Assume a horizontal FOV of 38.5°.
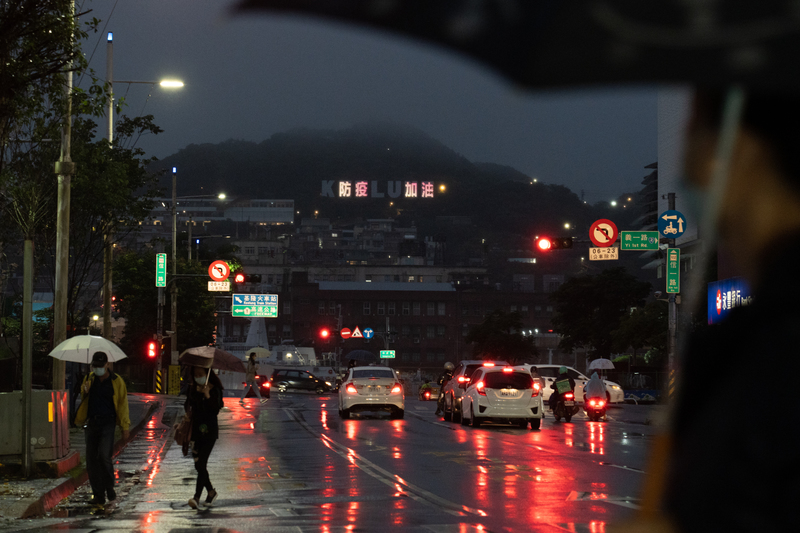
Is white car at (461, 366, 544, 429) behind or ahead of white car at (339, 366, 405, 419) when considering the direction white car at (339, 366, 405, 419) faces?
behind

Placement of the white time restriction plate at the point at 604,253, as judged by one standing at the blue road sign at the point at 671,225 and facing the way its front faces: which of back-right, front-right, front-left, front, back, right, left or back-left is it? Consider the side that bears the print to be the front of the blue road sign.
back-right

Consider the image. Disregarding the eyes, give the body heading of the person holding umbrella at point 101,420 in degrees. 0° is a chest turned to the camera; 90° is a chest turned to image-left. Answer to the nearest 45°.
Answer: approximately 0°

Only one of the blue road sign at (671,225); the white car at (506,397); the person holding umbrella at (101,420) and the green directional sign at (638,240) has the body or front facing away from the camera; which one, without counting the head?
the white car

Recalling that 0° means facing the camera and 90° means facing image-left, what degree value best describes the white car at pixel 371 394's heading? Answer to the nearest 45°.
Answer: approximately 180°

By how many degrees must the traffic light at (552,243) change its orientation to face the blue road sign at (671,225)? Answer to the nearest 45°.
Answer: approximately 45° to its left

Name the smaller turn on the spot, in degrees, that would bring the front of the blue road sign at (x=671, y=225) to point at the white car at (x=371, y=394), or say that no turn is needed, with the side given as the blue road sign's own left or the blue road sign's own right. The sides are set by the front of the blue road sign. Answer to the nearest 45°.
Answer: approximately 90° to the blue road sign's own right

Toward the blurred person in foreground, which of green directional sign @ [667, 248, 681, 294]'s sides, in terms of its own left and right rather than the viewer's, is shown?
front

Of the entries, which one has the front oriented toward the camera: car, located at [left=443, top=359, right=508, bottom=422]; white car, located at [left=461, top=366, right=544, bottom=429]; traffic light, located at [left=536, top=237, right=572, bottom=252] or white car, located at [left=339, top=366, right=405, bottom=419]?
the traffic light

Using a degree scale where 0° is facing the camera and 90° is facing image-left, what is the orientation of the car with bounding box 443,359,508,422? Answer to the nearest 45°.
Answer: approximately 180°
